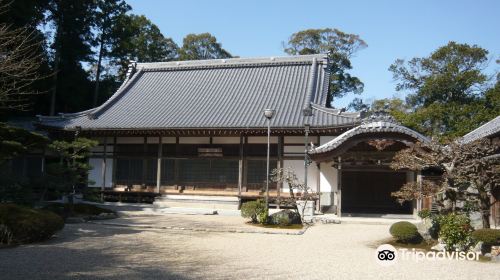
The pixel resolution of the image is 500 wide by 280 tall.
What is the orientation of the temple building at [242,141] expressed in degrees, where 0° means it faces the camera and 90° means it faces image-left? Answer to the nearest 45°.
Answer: approximately 0°

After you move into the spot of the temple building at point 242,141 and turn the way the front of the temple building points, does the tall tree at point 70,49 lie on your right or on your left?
on your right

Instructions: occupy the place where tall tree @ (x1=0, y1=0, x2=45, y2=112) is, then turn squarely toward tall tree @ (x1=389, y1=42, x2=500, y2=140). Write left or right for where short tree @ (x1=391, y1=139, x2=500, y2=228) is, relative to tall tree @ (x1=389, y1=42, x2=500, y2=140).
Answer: right

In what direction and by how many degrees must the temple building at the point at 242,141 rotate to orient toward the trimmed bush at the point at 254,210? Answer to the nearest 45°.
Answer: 0° — it already faces it

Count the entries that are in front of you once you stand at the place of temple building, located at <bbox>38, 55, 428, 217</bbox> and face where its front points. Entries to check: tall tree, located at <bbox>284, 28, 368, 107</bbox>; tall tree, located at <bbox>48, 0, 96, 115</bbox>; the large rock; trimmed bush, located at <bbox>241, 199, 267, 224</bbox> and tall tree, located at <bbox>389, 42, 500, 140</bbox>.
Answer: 2

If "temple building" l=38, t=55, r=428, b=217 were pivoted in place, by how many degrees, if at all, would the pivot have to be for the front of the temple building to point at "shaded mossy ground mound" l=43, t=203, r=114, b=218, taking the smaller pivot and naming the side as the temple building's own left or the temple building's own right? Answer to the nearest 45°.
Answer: approximately 45° to the temple building's own right

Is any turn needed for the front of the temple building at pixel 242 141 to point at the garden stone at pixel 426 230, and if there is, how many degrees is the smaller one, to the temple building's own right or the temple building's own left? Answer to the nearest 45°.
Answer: approximately 45° to the temple building's own left

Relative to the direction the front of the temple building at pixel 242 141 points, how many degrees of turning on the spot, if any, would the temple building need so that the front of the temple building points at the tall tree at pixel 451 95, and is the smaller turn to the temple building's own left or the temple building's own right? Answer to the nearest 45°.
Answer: approximately 135° to the temple building's own left

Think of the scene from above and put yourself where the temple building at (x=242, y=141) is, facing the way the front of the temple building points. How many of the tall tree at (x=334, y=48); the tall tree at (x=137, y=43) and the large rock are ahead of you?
1

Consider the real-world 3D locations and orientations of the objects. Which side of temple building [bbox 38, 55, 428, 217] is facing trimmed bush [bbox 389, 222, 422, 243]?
front

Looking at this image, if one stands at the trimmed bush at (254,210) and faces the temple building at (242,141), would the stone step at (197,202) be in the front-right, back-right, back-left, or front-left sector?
front-left

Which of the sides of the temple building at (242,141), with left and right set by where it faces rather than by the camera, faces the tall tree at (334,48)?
back

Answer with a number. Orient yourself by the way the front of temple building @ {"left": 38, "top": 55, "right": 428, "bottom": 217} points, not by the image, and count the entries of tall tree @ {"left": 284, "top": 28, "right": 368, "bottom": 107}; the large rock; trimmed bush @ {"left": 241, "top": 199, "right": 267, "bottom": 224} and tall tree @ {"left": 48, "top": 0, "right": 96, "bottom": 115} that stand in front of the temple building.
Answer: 2

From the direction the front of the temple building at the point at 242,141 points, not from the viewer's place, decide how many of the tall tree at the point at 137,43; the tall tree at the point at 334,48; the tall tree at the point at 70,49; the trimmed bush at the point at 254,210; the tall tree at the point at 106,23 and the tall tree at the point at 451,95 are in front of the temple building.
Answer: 1

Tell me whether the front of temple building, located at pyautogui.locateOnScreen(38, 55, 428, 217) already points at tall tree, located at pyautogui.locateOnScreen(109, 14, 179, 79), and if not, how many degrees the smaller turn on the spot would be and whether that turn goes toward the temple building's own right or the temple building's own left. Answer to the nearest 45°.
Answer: approximately 135° to the temple building's own right

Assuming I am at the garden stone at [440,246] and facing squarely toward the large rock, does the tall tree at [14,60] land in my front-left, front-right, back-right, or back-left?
front-left
